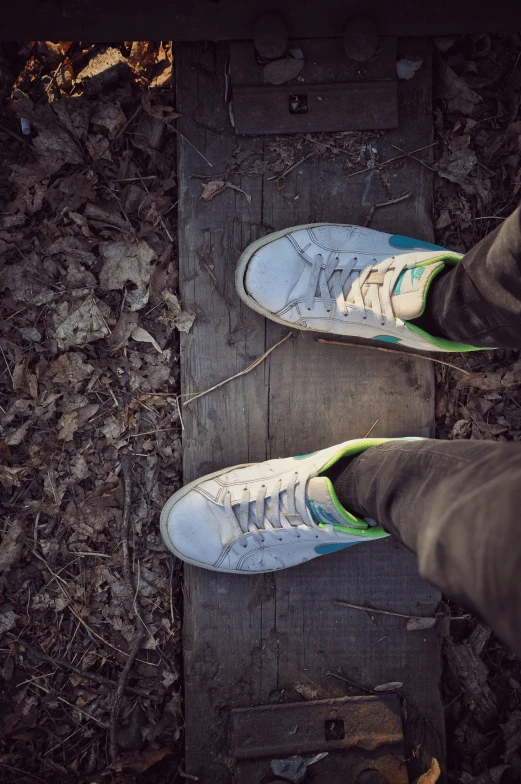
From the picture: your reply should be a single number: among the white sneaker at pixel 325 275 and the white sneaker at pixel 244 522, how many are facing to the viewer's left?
2

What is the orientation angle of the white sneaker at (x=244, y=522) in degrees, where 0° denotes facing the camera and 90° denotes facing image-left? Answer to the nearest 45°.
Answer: approximately 90°

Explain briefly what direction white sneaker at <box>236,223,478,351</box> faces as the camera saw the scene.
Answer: facing to the left of the viewer
